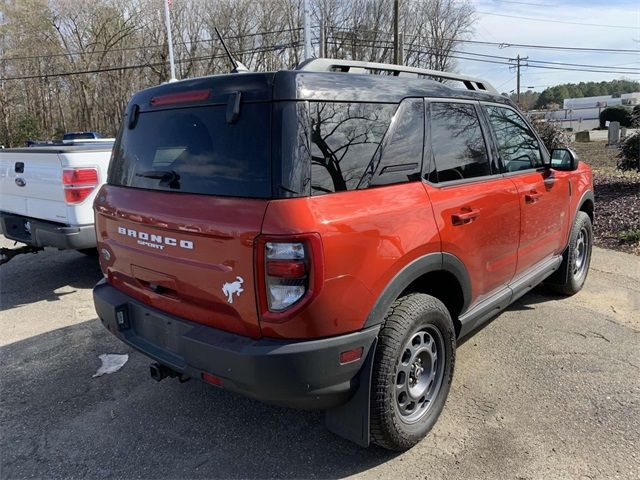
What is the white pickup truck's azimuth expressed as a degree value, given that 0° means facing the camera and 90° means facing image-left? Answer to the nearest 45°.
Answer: approximately 225°

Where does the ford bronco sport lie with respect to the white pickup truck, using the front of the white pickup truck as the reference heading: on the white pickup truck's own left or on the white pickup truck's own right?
on the white pickup truck's own right

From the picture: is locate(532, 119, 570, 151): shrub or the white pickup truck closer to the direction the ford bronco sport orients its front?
the shrub

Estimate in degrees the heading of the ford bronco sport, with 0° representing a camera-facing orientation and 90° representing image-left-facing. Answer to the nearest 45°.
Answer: approximately 225°

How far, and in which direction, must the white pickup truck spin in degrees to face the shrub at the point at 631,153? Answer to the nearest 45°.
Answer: approximately 45° to its right
